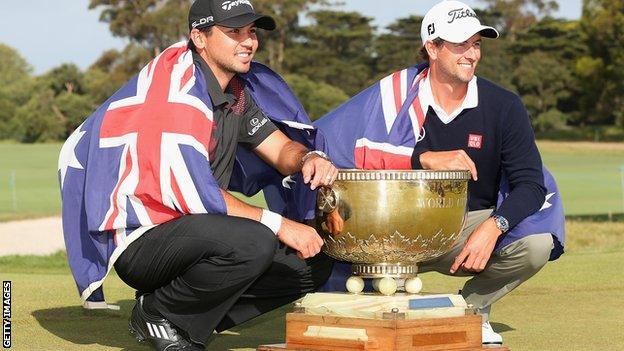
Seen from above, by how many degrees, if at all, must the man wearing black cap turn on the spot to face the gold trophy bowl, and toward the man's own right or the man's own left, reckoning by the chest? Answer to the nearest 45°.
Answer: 0° — they already face it

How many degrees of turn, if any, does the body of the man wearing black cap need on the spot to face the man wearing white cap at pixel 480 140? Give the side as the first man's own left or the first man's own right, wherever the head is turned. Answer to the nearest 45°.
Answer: approximately 45° to the first man's own left

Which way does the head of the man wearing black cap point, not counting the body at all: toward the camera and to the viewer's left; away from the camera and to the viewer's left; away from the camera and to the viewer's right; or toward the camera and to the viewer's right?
toward the camera and to the viewer's right

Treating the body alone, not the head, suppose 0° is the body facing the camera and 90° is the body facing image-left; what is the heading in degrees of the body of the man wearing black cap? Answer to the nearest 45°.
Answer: approximately 315°

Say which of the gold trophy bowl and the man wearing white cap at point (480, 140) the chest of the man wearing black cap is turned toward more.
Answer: the gold trophy bowl
